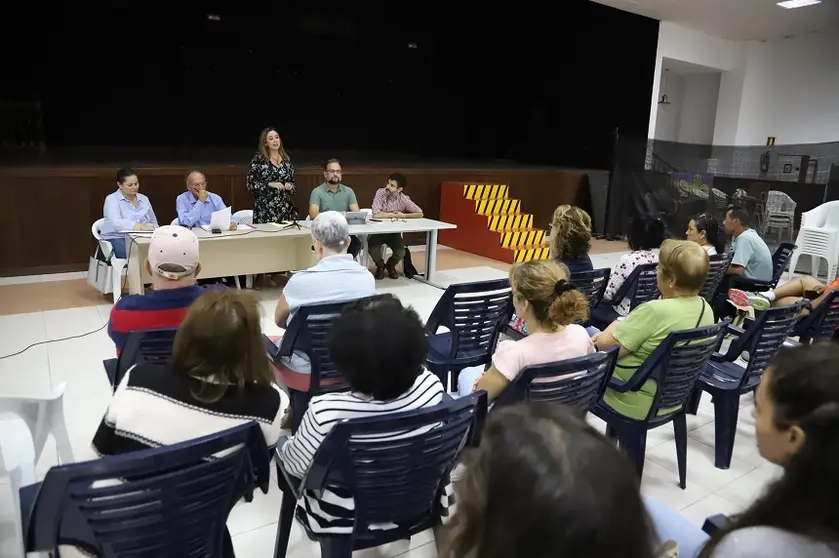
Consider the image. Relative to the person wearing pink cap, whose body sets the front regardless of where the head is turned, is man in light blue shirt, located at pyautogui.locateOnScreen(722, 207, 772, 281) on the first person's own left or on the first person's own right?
on the first person's own right

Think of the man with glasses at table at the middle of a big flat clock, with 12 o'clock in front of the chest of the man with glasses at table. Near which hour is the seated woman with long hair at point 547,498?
The seated woman with long hair is roughly at 12 o'clock from the man with glasses at table.

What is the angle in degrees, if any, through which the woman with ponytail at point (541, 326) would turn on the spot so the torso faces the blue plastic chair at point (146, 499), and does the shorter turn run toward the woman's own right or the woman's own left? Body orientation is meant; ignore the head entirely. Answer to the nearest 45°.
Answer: approximately 90° to the woman's own left

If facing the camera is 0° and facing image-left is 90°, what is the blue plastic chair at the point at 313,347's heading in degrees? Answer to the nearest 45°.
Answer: approximately 135°

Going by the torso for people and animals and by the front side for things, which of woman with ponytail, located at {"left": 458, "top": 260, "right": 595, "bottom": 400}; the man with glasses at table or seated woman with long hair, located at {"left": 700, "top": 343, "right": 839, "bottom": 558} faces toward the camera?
the man with glasses at table

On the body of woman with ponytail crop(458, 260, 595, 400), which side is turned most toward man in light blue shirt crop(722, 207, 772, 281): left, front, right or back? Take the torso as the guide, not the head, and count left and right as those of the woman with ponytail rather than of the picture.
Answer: right

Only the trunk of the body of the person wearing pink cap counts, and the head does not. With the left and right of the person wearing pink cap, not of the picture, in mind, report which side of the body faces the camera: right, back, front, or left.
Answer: back

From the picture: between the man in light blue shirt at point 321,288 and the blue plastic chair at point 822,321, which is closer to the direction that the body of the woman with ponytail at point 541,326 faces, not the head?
the man in light blue shirt

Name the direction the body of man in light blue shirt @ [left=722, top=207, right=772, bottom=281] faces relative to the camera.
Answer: to the viewer's left

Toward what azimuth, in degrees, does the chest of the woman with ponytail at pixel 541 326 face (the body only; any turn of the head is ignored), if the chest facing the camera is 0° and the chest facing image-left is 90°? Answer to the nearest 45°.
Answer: approximately 135°

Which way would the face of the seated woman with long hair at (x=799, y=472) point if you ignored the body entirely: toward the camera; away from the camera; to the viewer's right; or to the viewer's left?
to the viewer's left

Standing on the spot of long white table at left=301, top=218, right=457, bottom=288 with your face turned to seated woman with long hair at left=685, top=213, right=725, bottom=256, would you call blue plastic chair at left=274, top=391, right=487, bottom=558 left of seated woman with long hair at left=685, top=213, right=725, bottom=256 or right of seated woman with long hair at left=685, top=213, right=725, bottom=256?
right

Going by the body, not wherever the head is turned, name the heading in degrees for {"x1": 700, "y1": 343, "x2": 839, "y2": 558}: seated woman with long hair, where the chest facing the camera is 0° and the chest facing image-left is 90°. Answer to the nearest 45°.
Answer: approximately 135°

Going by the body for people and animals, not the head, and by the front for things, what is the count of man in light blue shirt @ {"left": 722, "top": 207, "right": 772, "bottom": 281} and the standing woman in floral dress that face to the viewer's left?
1

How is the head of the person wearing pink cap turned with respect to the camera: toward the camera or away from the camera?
away from the camera

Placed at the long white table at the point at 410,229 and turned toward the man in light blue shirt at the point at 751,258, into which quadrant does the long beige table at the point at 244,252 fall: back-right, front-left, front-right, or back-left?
back-right

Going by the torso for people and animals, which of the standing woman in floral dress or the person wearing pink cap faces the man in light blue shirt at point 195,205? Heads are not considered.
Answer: the person wearing pink cap

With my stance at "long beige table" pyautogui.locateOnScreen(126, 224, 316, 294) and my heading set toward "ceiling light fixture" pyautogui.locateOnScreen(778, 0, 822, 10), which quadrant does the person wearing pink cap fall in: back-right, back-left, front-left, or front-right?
back-right

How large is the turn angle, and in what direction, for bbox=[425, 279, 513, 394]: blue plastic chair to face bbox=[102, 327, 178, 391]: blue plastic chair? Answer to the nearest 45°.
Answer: approximately 90° to its left
